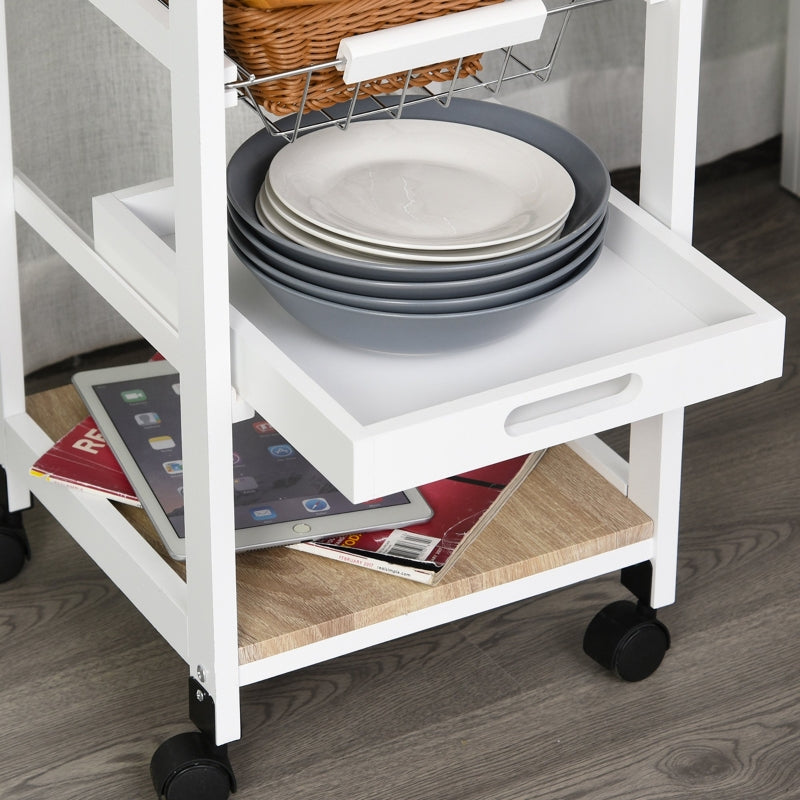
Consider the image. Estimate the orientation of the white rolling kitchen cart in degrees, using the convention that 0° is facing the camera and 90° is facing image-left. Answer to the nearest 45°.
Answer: approximately 315°
